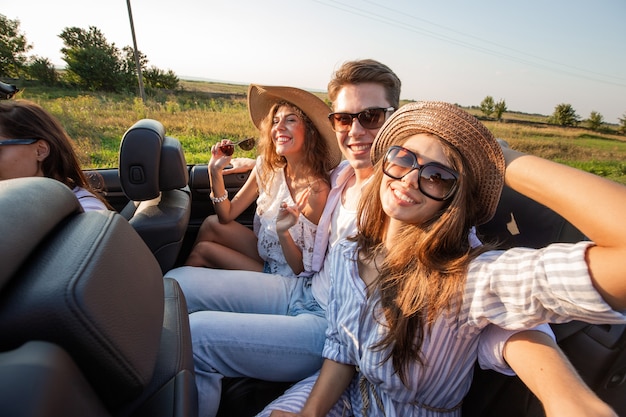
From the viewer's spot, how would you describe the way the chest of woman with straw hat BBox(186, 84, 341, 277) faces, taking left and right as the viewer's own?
facing the viewer and to the left of the viewer

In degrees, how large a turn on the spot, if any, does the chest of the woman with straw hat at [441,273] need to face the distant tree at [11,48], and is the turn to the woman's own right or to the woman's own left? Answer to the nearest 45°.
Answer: approximately 90° to the woman's own right

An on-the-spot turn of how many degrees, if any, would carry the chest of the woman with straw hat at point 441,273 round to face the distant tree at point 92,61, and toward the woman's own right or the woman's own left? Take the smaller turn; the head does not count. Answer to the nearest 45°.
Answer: approximately 90° to the woman's own right

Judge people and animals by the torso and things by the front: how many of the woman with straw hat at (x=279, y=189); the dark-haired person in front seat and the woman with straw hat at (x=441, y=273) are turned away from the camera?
0

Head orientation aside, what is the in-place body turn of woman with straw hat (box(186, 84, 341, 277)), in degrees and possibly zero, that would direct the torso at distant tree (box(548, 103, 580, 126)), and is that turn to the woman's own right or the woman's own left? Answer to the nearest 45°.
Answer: approximately 180°

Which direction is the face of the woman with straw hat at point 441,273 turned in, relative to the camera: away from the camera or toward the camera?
toward the camera

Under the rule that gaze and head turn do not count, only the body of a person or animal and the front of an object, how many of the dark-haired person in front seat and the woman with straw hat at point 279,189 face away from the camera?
0

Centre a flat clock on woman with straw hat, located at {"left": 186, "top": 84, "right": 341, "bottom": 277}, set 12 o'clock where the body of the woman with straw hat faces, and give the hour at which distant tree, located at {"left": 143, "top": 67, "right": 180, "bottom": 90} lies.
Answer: The distant tree is roughly at 4 o'clock from the woman with straw hat.
